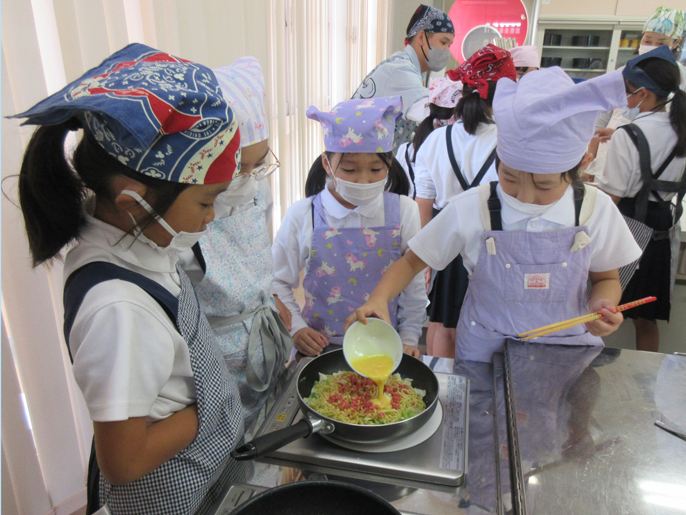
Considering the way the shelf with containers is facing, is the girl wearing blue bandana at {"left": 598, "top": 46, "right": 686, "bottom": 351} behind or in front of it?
in front

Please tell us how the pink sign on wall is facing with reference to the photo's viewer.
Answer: facing the viewer

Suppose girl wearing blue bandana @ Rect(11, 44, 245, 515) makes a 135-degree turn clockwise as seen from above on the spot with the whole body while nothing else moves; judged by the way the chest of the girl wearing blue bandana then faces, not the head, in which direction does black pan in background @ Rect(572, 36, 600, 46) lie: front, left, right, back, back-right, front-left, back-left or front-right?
back

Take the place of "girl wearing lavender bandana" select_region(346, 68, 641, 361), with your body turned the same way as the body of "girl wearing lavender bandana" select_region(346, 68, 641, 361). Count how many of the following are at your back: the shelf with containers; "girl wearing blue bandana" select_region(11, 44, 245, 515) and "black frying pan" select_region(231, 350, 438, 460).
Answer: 1

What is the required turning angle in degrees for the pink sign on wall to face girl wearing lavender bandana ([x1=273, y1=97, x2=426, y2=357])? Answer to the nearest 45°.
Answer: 0° — it already faces them

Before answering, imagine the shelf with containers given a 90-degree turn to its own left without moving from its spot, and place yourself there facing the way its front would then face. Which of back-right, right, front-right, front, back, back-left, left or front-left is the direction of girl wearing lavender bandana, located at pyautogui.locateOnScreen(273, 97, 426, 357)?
right

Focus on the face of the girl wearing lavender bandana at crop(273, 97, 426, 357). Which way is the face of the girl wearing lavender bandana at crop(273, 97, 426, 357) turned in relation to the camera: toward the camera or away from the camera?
toward the camera

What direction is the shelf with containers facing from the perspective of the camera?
toward the camera

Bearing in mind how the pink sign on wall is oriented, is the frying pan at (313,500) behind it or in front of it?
in front

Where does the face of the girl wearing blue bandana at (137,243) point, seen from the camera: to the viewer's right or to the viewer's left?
to the viewer's right

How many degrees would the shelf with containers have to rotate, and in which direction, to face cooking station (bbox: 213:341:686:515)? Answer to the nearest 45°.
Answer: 0° — it already faces it

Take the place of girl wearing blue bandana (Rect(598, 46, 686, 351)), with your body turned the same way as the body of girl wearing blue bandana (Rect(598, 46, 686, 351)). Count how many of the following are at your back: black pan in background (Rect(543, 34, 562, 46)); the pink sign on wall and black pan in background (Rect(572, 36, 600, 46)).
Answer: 0

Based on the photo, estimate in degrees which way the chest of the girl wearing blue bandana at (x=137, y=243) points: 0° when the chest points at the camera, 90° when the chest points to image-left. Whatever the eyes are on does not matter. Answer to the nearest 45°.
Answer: approximately 270°

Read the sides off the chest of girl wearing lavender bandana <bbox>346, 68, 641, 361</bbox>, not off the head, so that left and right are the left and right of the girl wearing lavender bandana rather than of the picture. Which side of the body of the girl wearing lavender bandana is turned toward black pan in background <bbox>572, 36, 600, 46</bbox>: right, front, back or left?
back

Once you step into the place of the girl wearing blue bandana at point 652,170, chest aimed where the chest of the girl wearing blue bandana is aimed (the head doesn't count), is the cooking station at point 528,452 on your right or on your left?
on your left

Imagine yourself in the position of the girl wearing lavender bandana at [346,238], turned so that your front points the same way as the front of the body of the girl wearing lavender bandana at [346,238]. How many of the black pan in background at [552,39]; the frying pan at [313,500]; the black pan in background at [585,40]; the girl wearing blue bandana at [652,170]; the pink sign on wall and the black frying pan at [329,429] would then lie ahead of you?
2

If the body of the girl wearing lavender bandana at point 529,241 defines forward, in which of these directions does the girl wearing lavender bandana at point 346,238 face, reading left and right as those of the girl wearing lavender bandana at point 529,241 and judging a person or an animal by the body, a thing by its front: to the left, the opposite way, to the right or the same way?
the same way

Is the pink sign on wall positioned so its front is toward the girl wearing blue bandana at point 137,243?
yes

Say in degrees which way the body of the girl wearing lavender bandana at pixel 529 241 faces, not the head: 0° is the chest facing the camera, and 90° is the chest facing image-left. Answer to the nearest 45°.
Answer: approximately 0°
